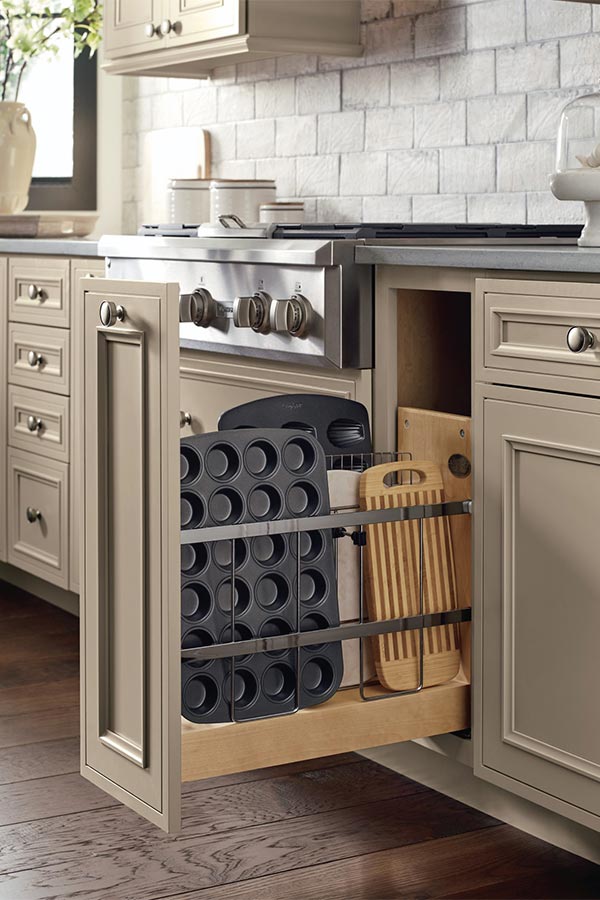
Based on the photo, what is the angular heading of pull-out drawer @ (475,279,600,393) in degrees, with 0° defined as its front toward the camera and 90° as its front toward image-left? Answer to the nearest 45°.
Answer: approximately 45°

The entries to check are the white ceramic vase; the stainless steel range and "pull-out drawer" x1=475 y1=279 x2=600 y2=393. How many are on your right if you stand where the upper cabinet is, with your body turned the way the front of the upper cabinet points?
1

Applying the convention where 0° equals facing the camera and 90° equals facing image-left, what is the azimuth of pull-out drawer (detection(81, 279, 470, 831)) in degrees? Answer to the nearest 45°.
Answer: approximately 45°

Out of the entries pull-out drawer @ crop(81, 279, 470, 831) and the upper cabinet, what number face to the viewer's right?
0

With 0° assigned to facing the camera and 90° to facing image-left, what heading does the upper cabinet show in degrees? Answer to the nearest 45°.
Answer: approximately 45°

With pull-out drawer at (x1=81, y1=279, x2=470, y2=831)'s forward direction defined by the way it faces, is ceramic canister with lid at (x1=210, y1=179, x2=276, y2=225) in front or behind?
behind

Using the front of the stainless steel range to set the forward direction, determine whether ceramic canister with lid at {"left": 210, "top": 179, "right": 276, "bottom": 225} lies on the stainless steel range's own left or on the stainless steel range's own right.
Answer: on the stainless steel range's own right

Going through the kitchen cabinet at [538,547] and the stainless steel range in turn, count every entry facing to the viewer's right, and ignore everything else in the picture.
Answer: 0

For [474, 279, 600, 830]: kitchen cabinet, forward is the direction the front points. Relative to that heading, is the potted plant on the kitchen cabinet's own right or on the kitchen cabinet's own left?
on the kitchen cabinet's own right

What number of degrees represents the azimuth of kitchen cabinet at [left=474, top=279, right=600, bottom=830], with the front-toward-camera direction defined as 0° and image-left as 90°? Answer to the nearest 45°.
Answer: approximately 45°
